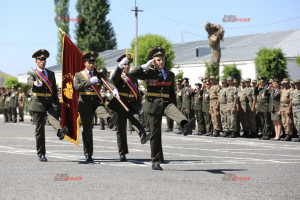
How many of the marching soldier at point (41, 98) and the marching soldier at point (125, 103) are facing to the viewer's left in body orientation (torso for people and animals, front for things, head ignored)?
0

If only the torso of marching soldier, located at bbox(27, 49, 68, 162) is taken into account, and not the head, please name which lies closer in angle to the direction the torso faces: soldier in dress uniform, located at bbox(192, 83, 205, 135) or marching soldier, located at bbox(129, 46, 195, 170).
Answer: the marching soldier

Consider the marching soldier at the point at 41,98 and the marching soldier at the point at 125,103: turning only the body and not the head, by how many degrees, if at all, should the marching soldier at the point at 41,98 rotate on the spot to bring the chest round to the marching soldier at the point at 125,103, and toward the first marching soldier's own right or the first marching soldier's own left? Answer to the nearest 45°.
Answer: approximately 45° to the first marching soldier's own left

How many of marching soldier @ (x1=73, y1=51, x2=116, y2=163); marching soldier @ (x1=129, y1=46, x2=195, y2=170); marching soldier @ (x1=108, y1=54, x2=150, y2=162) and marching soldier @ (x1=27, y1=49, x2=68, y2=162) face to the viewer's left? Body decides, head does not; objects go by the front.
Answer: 0

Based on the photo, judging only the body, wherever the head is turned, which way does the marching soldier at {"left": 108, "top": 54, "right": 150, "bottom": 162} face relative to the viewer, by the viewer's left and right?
facing the viewer and to the right of the viewer

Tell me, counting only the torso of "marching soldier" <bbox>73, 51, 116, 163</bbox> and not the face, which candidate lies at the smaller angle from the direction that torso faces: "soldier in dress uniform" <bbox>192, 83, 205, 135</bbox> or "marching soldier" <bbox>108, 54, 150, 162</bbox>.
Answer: the marching soldier

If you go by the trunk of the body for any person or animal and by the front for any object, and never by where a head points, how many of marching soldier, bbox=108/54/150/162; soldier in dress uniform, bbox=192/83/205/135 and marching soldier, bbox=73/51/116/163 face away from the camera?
0

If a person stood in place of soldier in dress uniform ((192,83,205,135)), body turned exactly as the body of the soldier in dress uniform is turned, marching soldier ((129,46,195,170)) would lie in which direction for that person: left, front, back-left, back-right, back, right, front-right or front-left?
front-left

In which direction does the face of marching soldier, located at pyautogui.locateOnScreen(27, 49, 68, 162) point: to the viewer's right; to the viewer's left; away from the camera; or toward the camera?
toward the camera

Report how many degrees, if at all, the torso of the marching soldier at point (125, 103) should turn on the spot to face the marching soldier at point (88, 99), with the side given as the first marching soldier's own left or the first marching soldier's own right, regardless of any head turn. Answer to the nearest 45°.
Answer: approximately 135° to the first marching soldier's own right

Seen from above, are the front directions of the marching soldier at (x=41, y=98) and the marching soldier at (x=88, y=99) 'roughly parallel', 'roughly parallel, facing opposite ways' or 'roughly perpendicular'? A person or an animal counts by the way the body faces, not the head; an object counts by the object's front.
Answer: roughly parallel

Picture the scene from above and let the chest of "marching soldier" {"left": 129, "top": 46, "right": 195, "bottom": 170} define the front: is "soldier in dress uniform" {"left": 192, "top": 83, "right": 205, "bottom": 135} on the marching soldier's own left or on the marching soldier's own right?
on the marching soldier's own left

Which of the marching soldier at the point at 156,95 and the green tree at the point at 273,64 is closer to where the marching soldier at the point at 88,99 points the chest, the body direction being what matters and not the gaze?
the marching soldier

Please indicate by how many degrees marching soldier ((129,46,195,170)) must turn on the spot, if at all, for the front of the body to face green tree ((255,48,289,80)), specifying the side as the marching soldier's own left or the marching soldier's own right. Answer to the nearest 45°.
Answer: approximately 135° to the marching soldier's own left

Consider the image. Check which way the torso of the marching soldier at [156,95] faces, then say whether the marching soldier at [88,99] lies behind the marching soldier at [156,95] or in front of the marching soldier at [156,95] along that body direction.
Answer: behind
